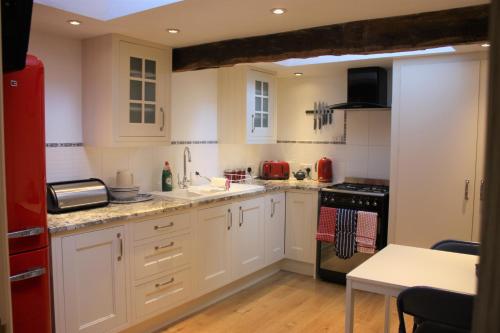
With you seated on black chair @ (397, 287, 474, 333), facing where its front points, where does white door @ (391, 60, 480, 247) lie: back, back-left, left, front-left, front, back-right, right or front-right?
front-left

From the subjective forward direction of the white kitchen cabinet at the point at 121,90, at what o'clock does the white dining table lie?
The white dining table is roughly at 12 o'clock from the white kitchen cabinet.

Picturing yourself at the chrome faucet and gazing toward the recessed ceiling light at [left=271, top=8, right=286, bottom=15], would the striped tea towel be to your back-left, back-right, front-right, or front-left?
front-left

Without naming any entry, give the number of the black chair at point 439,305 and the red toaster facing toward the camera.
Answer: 1

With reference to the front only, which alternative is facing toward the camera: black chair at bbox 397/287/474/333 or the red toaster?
the red toaster

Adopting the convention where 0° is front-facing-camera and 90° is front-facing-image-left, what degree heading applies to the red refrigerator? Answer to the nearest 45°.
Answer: approximately 315°

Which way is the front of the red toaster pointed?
toward the camera

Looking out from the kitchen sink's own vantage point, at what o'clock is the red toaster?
The red toaster is roughly at 9 o'clock from the kitchen sink.

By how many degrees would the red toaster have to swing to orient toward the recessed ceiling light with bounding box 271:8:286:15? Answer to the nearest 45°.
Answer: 0° — it already faces it

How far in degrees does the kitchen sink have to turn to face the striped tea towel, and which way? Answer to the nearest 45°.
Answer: approximately 45° to its left

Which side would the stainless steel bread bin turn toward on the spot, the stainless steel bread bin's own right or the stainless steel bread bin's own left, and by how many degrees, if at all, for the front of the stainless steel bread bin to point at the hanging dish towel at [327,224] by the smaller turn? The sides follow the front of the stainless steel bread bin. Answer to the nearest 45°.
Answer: approximately 45° to the stainless steel bread bin's own left

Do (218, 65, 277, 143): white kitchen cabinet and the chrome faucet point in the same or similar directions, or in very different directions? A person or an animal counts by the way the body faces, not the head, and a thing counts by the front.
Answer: same or similar directions

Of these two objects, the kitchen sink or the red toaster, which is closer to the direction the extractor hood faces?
the kitchen sink
